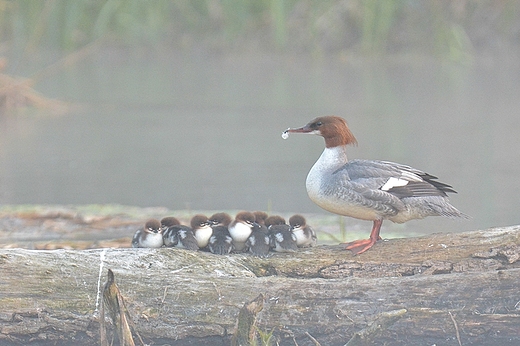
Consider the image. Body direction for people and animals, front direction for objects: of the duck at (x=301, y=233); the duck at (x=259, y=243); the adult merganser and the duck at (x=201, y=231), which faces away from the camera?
the duck at (x=259, y=243)

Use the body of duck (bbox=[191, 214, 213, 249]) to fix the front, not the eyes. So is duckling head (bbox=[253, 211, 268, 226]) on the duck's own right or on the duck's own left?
on the duck's own left

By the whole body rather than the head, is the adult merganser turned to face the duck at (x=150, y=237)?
yes

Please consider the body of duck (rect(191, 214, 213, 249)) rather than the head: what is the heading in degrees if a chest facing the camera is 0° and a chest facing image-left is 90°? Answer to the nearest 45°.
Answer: approximately 315°

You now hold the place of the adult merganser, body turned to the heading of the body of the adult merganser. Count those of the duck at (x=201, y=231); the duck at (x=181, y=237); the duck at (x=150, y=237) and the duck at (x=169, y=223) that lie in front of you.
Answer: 4

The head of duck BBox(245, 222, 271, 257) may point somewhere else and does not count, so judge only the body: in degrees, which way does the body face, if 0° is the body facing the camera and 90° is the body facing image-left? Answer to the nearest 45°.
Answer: approximately 180°

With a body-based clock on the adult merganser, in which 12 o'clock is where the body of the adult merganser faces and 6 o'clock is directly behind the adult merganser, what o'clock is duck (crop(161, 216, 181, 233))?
The duck is roughly at 12 o'clock from the adult merganser.

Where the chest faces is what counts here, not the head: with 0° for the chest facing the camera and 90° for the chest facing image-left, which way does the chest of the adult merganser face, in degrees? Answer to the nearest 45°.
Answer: approximately 90°

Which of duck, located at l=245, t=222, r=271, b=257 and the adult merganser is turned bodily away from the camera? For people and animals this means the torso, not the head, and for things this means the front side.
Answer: the duck
